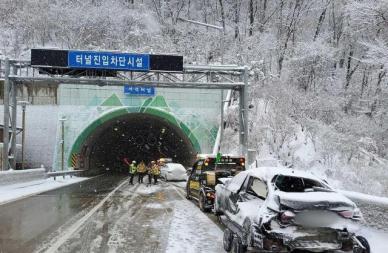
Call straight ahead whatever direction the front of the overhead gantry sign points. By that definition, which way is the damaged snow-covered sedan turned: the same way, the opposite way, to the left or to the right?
the opposite way

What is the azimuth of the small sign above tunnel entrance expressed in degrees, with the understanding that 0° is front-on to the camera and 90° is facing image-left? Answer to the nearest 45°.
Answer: approximately 0°

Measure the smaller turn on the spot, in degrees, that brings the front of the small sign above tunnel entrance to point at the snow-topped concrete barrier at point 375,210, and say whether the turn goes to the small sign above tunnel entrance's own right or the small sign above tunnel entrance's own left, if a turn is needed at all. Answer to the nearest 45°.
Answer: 0° — it already faces it

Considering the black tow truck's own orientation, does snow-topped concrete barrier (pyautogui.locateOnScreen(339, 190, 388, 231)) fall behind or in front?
behind

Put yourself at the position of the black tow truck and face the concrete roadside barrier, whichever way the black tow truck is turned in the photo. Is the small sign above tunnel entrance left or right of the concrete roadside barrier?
right

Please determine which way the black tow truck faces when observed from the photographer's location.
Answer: facing away from the viewer and to the left of the viewer

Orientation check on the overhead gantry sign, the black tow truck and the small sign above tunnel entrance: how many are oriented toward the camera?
2
